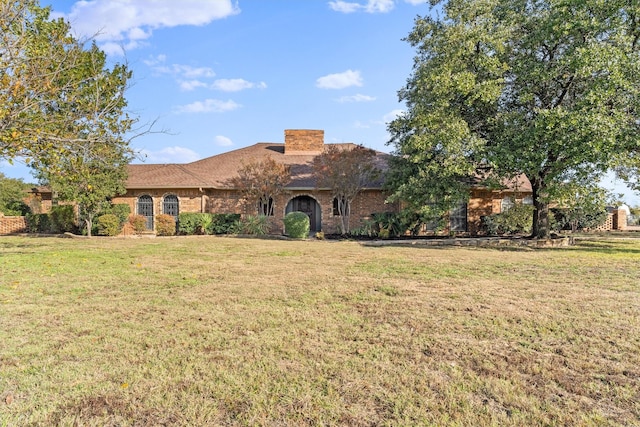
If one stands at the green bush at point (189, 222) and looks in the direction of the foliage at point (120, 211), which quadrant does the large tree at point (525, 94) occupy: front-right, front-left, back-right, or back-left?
back-left

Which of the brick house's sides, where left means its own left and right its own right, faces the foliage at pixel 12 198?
right

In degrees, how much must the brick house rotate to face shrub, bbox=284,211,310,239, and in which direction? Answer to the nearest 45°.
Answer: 0° — it already faces it

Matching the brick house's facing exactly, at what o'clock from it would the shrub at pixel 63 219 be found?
The shrub is roughly at 3 o'clock from the brick house.

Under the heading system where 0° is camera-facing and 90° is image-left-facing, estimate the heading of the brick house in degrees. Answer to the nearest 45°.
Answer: approximately 0°

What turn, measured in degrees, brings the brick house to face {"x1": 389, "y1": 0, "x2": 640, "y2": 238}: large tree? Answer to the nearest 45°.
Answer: approximately 45° to its left

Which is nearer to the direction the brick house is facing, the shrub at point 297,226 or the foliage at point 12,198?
the shrub

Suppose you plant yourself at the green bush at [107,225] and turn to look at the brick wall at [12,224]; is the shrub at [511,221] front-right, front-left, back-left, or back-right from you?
back-right

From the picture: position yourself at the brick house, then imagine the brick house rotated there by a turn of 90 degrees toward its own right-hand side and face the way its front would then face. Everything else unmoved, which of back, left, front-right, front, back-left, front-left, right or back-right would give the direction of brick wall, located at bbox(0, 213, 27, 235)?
front
